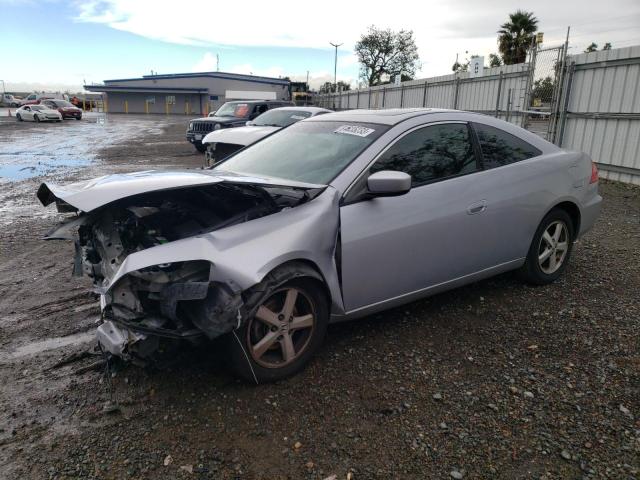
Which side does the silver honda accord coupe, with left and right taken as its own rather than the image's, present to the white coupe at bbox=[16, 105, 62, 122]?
right

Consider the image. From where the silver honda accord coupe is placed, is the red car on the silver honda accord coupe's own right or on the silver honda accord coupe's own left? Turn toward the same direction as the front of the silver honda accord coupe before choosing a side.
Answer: on the silver honda accord coupe's own right

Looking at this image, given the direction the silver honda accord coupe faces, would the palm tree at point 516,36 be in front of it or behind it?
behind

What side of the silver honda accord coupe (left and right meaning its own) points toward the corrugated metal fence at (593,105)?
back

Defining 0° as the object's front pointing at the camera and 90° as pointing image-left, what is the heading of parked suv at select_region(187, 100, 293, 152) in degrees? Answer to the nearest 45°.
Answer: approximately 45°

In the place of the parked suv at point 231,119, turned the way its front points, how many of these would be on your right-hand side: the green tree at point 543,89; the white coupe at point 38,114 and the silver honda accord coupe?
1

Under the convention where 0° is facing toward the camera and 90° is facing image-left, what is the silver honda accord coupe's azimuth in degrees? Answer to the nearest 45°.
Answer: approximately 45°

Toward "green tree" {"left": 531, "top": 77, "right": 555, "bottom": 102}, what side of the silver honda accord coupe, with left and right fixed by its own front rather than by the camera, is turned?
back

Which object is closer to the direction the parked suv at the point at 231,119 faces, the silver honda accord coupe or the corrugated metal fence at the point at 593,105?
the silver honda accord coupe

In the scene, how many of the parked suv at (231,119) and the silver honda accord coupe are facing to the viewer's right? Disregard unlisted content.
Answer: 0

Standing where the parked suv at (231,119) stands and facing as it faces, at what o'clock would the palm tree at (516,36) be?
The palm tree is roughly at 6 o'clock from the parked suv.

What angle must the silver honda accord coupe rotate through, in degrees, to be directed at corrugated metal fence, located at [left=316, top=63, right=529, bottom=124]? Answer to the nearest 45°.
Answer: approximately 135° to its right

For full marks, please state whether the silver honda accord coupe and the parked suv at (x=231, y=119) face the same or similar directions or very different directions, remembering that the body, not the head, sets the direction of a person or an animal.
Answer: same or similar directions

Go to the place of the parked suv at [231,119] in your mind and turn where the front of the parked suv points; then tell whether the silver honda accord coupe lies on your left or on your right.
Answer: on your left
